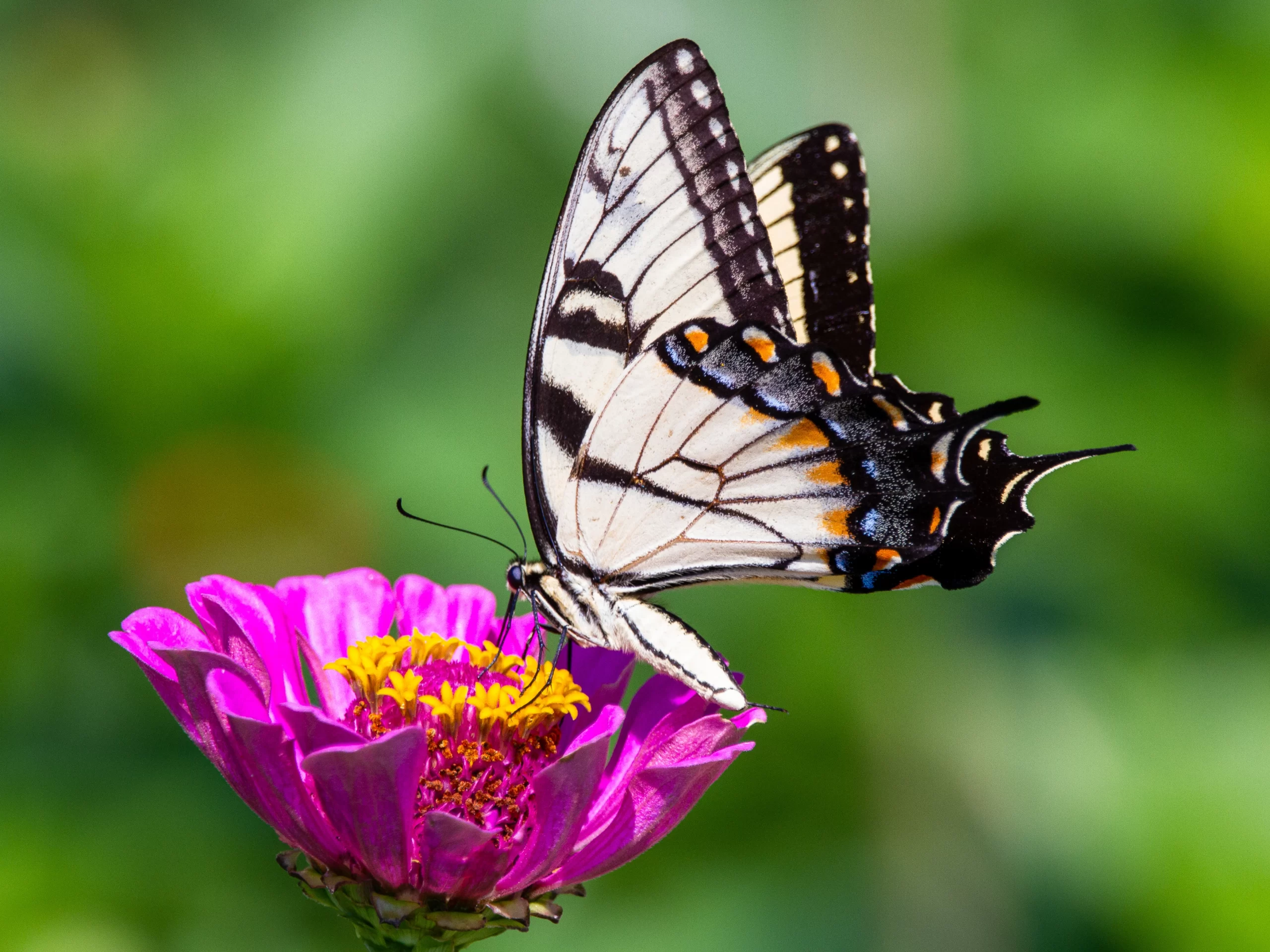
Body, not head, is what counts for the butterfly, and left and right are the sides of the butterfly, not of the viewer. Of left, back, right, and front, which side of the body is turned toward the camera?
left
